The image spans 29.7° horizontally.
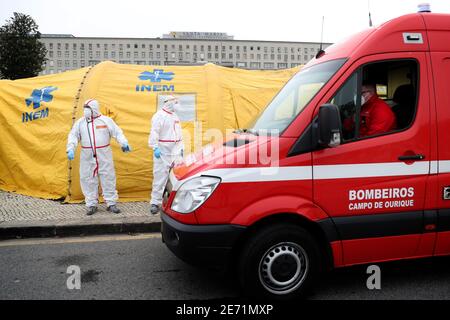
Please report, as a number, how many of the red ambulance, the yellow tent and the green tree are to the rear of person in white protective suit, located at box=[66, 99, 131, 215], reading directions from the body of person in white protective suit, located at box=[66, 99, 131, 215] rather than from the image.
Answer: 2

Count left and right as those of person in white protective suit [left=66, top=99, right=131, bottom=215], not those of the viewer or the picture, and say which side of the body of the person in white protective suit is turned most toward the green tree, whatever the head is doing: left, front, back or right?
back

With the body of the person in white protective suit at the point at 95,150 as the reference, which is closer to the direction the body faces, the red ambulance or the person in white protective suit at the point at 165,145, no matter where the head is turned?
the red ambulance

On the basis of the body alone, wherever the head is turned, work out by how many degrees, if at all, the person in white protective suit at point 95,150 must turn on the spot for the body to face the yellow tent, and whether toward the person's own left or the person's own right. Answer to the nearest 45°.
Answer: approximately 180°

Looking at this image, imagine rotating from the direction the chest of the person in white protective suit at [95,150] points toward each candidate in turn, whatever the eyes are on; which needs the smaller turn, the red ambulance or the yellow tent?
the red ambulance

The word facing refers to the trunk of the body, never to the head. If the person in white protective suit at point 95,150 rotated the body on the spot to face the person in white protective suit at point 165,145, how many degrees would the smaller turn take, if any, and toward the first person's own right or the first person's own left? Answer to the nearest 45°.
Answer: approximately 90° to the first person's own left

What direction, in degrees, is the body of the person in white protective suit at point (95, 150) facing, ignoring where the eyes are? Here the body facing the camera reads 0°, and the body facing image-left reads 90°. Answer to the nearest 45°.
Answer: approximately 0°
